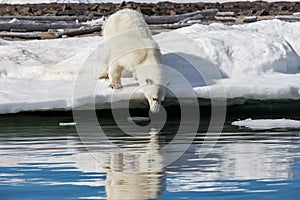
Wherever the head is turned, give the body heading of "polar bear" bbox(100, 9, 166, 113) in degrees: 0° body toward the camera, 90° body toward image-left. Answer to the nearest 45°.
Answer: approximately 315°
